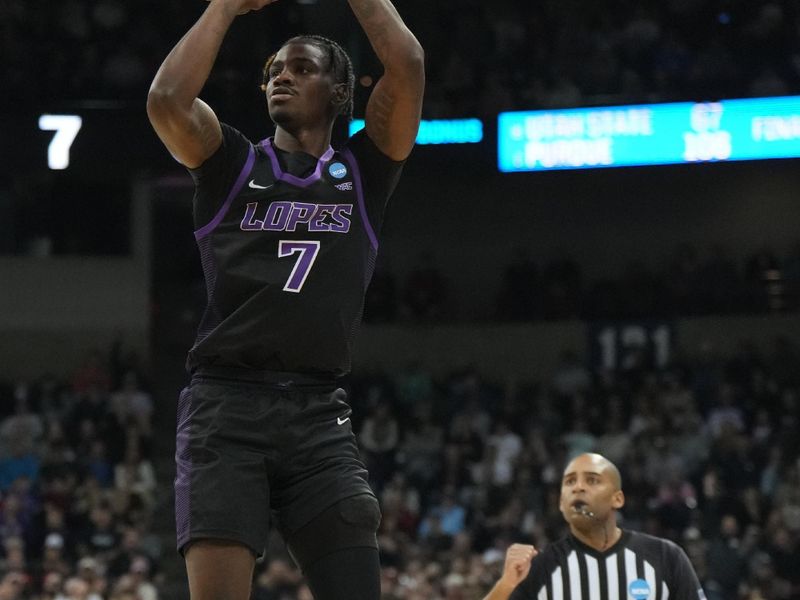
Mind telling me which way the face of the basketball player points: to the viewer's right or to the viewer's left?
to the viewer's left

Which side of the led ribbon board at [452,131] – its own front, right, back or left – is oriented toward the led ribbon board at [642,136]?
left

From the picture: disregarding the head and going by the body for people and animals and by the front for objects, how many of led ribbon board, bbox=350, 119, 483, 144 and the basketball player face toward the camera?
2

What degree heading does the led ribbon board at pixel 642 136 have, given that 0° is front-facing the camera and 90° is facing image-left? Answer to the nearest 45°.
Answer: approximately 0°

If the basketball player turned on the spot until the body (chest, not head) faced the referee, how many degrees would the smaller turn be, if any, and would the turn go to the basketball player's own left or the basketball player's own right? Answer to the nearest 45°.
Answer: approximately 135° to the basketball player's own left

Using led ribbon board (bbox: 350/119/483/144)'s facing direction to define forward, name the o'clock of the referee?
The referee is roughly at 12 o'clock from the led ribbon board.

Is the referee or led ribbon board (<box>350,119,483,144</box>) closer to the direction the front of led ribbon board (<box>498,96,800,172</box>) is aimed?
the referee

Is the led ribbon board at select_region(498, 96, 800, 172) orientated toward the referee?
yes

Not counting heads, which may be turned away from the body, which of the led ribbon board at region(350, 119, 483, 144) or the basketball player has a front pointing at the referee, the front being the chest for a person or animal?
the led ribbon board
